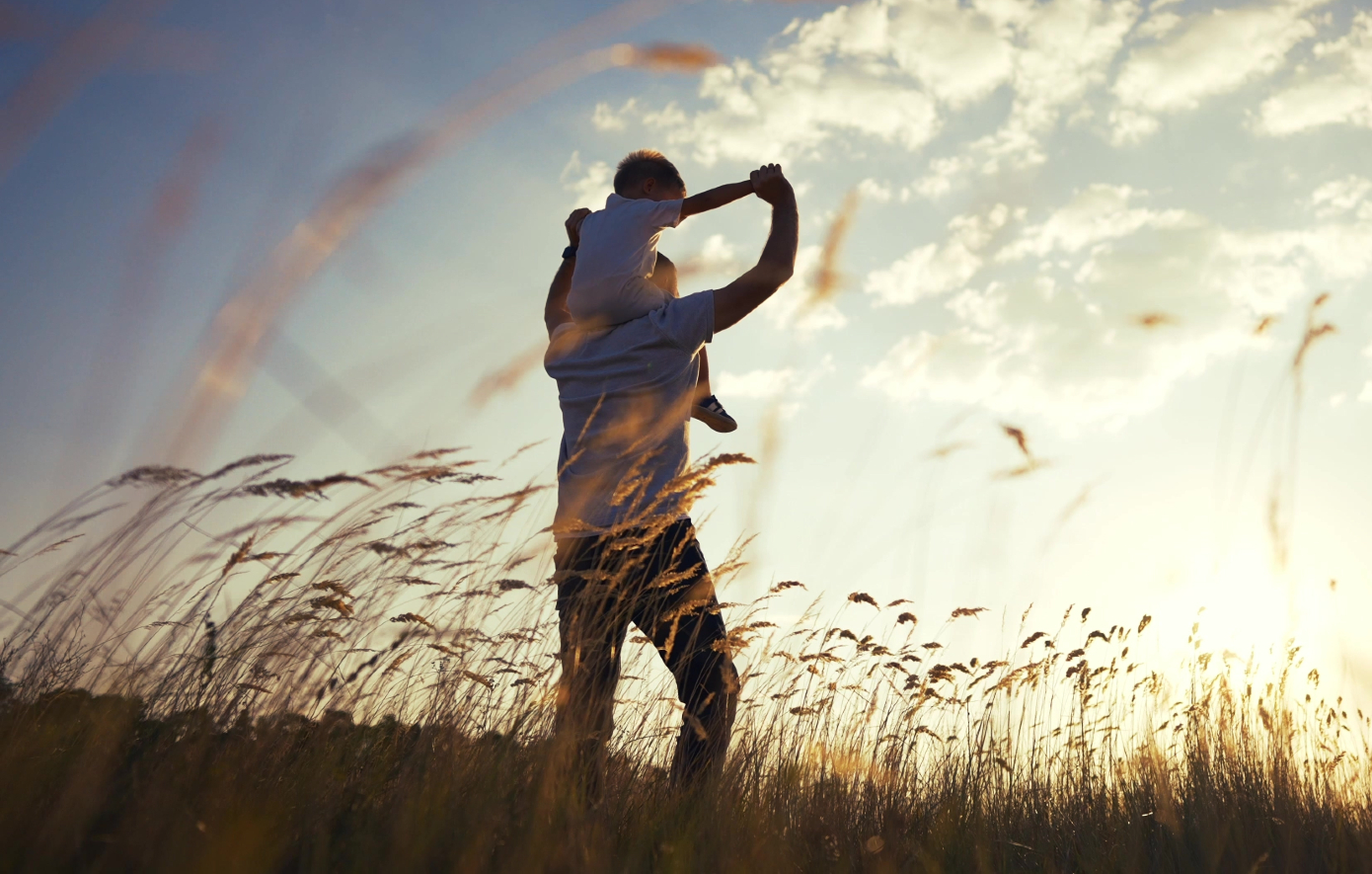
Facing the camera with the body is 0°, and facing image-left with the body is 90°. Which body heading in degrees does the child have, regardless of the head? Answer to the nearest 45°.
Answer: approximately 225°
